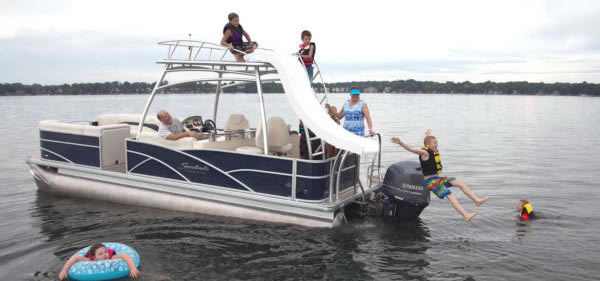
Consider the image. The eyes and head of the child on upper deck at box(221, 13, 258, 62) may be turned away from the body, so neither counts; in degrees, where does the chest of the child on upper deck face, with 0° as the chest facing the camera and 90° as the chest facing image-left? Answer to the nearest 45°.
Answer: approximately 315°

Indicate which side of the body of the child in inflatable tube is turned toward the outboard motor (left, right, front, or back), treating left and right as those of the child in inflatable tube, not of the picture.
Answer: left

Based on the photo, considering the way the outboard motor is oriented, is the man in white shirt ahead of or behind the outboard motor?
ahead

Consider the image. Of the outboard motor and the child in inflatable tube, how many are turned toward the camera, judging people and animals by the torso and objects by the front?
1

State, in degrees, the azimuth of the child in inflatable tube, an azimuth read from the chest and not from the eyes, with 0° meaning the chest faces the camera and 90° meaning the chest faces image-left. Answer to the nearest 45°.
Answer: approximately 0°

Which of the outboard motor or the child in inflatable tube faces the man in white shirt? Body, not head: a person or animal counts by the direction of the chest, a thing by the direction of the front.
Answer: the outboard motor

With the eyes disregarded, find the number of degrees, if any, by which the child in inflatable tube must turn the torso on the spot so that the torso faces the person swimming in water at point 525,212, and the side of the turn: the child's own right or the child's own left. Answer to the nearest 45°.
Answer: approximately 90° to the child's own left

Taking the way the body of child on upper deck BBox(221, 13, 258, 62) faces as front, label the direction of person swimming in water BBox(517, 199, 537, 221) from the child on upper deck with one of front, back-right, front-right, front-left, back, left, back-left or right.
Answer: front-left

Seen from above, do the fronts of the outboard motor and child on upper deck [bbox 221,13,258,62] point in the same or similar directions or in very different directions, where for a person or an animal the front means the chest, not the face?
very different directions

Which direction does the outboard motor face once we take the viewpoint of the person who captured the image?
facing to the left of the viewer

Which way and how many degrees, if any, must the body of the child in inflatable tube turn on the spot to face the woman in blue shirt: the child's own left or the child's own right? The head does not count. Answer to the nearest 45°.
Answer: approximately 90° to the child's own left
